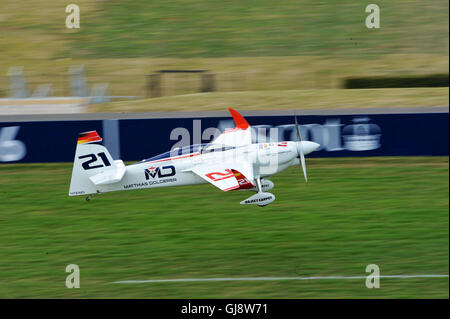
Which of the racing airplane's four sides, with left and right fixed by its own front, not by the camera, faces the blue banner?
left

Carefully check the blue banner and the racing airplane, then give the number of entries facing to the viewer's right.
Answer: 1

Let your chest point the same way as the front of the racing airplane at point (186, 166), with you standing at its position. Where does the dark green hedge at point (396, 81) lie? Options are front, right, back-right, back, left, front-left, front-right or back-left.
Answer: front-left

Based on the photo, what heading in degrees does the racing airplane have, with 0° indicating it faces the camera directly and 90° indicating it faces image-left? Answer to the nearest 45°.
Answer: approximately 270°

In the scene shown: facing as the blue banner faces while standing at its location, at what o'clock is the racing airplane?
The racing airplane is roughly at 12 o'clock from the blue banner.

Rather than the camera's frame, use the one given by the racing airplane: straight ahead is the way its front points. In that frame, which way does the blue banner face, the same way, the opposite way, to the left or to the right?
to the right

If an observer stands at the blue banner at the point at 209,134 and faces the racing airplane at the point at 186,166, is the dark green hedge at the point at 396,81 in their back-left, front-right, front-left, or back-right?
back-left

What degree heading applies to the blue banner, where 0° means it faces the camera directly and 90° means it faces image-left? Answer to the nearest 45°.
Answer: approximately 0°

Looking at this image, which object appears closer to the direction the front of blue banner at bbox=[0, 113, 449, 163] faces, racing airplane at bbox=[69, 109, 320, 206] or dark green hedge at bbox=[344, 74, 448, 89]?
the racing airplane
